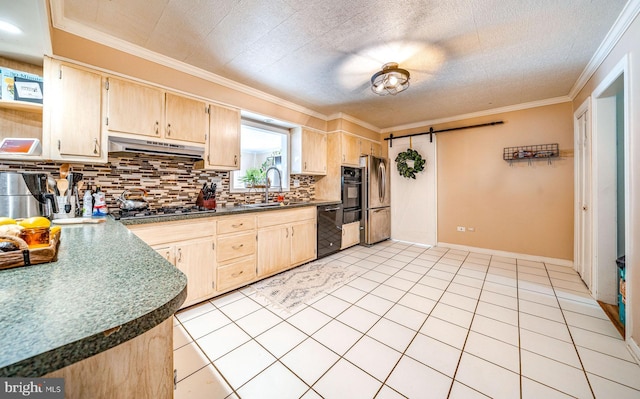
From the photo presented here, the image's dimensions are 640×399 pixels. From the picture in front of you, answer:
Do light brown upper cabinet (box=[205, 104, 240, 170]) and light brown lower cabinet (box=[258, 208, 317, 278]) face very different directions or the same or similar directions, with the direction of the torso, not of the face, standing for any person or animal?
same or similar directions

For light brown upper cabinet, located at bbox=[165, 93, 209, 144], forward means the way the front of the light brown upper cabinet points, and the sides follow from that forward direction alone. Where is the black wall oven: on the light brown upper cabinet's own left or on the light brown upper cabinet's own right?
on the light brown upper cabinet's own left

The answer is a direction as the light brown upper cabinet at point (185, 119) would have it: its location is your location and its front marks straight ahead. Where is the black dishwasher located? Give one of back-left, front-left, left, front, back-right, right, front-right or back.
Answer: front-left

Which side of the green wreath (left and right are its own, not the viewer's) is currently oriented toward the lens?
front

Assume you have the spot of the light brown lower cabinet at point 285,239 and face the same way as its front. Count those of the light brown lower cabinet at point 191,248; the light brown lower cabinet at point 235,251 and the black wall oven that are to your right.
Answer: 2

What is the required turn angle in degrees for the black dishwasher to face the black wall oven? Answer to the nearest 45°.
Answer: approximately 90° to its left

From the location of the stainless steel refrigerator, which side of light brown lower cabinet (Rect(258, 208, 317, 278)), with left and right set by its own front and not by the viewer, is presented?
left

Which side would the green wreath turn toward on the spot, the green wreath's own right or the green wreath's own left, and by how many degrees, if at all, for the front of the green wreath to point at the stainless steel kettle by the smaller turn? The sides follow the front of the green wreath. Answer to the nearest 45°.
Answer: approximately 45° to the green wreath's own right

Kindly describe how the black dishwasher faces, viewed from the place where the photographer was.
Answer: facing the viewer and to the right of the viewer

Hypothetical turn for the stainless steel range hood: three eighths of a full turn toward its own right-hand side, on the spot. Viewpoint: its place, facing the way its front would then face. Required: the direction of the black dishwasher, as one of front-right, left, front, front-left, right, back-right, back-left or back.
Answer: back

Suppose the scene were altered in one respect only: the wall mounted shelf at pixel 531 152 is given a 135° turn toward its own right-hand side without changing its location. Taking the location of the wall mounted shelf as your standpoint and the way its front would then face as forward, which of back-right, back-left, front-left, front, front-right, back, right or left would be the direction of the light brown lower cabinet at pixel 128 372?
back-left

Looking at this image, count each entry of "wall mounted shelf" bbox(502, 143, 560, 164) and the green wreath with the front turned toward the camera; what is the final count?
2

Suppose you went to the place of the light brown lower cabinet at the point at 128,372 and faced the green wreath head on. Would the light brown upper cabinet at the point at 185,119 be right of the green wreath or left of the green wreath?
left

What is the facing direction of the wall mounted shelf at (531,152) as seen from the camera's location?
facing the viewer
